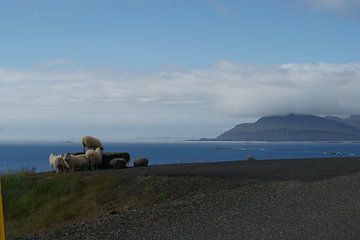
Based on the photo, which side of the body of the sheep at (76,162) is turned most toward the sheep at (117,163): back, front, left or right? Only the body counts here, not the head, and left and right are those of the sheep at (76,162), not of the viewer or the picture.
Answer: back

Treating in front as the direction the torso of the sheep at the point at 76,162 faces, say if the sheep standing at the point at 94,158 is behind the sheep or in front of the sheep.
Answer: behind

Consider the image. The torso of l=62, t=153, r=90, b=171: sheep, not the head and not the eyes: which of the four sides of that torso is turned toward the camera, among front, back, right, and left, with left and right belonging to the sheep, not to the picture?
left

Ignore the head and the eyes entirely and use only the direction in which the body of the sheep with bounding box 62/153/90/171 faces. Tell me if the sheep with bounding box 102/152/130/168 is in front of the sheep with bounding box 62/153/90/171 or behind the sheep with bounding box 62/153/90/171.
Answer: behind
